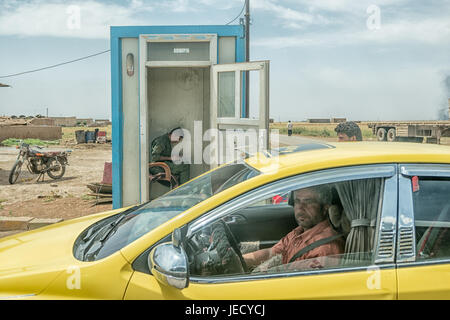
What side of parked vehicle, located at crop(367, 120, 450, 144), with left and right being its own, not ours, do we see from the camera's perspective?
right

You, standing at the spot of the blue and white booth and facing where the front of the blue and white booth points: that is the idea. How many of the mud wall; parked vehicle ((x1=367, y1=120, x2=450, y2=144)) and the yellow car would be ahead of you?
1

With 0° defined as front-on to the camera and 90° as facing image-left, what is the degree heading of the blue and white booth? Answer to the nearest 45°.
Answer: approximately 0°

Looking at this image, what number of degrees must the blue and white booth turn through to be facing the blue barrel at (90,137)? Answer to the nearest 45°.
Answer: approximately 180°

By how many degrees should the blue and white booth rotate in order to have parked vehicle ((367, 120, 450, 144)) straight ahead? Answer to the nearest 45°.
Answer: approximately 135° to its left

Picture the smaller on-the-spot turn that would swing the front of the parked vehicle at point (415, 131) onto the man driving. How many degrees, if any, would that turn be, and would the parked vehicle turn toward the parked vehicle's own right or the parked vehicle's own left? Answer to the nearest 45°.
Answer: approximately 90° to the parked vehicle's own right

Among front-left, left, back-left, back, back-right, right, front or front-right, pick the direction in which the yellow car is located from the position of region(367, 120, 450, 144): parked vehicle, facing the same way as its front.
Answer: right

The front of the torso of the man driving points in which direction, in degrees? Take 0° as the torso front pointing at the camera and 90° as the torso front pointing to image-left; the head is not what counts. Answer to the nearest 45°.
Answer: approximately 45°
